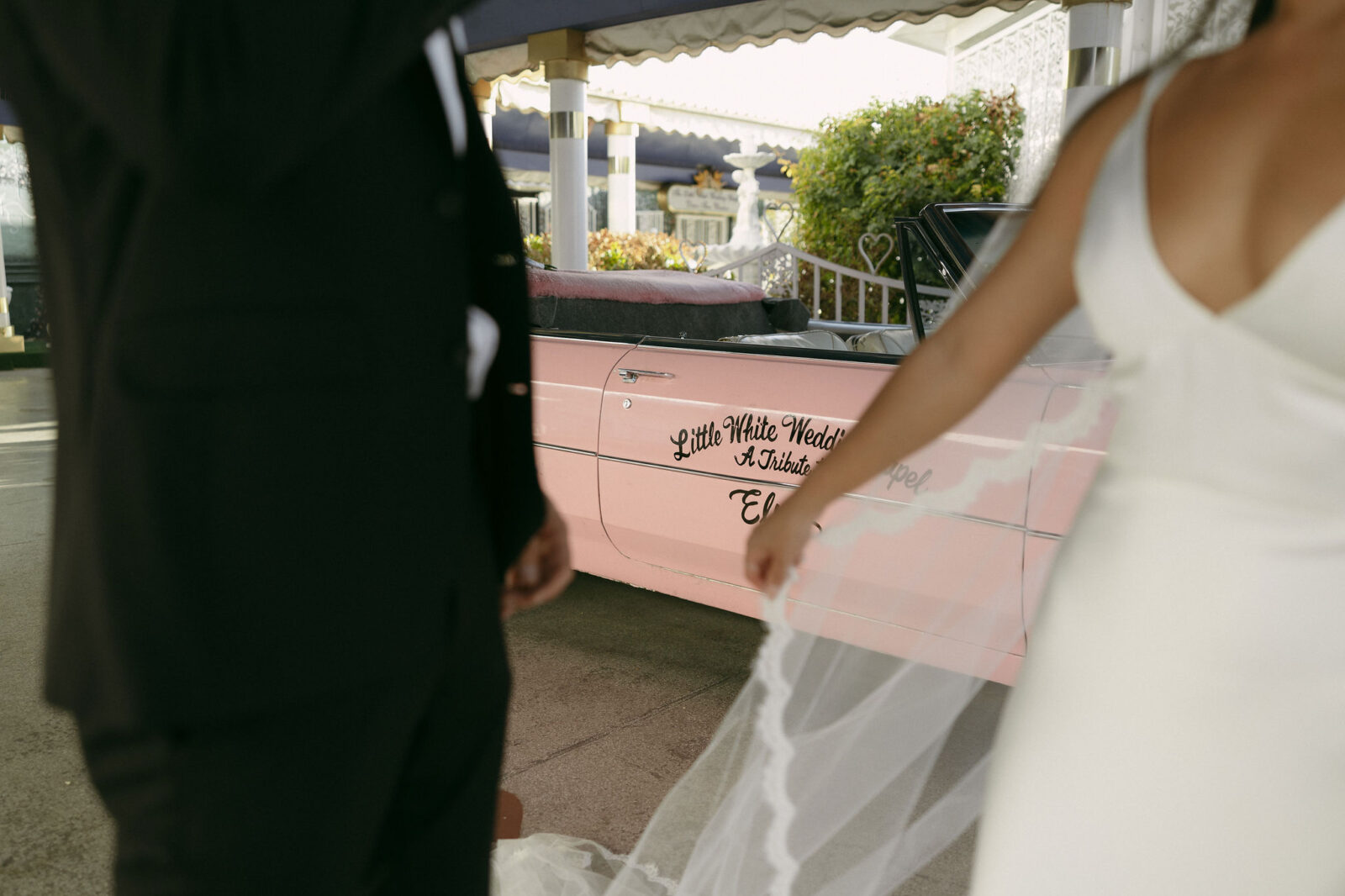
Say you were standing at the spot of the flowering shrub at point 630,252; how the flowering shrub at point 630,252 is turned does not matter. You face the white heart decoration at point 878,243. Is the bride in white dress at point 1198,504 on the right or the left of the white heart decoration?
right

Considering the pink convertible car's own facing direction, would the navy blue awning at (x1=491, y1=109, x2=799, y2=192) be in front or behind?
behind

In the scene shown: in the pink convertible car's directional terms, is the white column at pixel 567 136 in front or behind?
behind

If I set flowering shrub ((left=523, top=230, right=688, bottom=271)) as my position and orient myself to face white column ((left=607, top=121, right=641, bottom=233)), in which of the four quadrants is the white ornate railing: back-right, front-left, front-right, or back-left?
back-right

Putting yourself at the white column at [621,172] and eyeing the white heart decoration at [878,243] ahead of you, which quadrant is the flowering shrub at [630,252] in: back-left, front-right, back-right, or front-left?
front-right

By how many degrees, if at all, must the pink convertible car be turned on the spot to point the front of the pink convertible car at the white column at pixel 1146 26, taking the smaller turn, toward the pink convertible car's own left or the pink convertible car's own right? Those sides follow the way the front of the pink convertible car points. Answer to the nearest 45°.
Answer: approximately 90° to the pink convertible car's own left

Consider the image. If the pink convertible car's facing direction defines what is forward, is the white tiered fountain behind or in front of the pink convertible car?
behind

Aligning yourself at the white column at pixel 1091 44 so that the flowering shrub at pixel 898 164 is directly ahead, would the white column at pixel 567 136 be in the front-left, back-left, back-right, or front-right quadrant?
front-left

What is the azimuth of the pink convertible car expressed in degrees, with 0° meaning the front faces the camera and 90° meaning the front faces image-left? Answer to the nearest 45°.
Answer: approximately 315°
